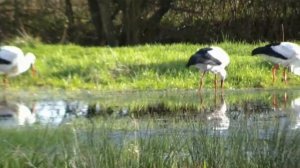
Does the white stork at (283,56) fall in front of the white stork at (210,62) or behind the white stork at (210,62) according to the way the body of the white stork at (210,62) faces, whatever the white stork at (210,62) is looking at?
in front

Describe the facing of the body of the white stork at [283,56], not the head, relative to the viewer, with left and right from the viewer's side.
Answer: facing to the right of the viewer

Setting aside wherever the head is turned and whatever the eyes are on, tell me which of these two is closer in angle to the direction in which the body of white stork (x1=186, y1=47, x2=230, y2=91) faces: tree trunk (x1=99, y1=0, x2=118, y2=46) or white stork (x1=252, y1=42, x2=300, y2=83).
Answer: the white stork

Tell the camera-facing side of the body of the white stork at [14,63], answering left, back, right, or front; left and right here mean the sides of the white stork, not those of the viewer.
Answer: right

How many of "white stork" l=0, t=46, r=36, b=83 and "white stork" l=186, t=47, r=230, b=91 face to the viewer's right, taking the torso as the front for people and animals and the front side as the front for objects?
2

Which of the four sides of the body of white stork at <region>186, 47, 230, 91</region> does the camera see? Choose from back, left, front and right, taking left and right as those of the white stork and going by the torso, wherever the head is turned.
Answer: right

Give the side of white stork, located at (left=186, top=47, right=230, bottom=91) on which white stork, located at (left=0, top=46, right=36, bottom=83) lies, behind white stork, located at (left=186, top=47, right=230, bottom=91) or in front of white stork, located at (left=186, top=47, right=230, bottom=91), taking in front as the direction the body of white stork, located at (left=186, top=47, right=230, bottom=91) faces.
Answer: behind
